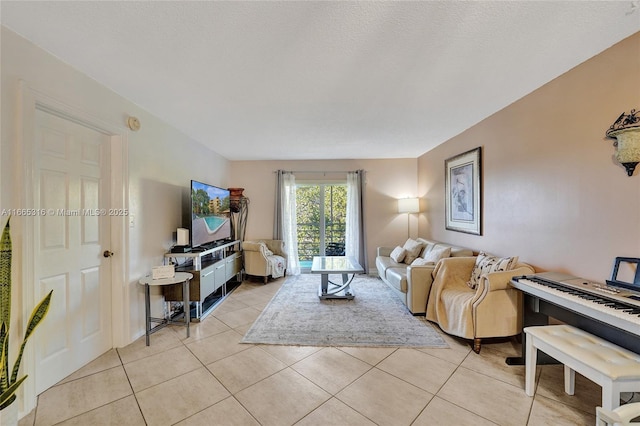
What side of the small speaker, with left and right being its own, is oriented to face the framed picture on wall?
front

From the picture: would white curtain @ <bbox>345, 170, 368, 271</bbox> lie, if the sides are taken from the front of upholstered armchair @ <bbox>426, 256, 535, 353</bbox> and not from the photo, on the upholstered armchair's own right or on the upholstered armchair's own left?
on the upholstered armchair's own right

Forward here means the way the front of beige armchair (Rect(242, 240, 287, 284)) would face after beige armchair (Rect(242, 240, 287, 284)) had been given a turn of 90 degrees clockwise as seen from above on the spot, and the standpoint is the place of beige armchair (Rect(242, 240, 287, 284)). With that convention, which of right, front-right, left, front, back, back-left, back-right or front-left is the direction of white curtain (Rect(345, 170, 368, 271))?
back-left

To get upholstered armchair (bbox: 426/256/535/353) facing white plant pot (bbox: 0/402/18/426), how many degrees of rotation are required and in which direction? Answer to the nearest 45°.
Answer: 0° — it already faces it

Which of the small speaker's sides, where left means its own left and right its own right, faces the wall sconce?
front

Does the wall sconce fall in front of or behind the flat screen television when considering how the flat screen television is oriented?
in front

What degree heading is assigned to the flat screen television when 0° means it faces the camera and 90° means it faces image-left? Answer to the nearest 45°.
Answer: approximately 315°

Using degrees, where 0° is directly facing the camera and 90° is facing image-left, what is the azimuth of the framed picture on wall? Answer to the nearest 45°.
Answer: approximately 45°

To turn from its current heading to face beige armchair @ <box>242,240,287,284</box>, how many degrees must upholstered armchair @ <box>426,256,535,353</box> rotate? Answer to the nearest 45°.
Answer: approximately 45° to its right

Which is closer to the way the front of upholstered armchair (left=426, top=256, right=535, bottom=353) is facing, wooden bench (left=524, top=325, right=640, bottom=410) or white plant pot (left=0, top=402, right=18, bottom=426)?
the white plant pot
